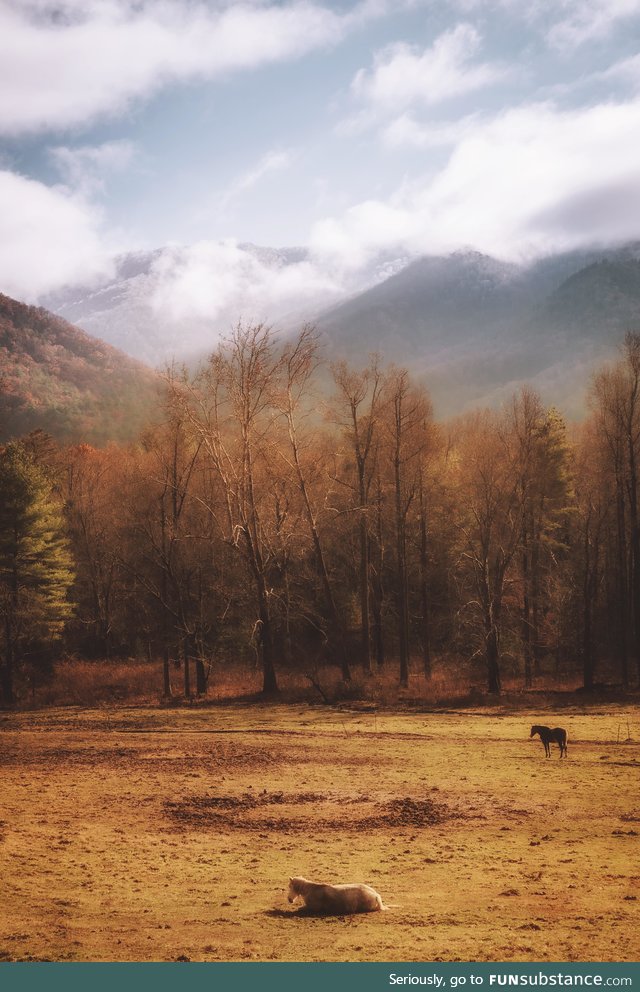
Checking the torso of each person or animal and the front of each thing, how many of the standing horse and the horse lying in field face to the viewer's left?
2

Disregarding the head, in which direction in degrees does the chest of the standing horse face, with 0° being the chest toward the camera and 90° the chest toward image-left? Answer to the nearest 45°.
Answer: approximately 90°

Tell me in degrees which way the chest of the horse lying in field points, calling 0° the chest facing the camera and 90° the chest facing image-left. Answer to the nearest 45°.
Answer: approximately 90°

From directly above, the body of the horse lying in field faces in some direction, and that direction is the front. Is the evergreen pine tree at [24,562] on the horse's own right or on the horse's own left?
on the horse's own right

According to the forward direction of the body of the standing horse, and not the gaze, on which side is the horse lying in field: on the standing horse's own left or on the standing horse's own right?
on the standing horse's own left
